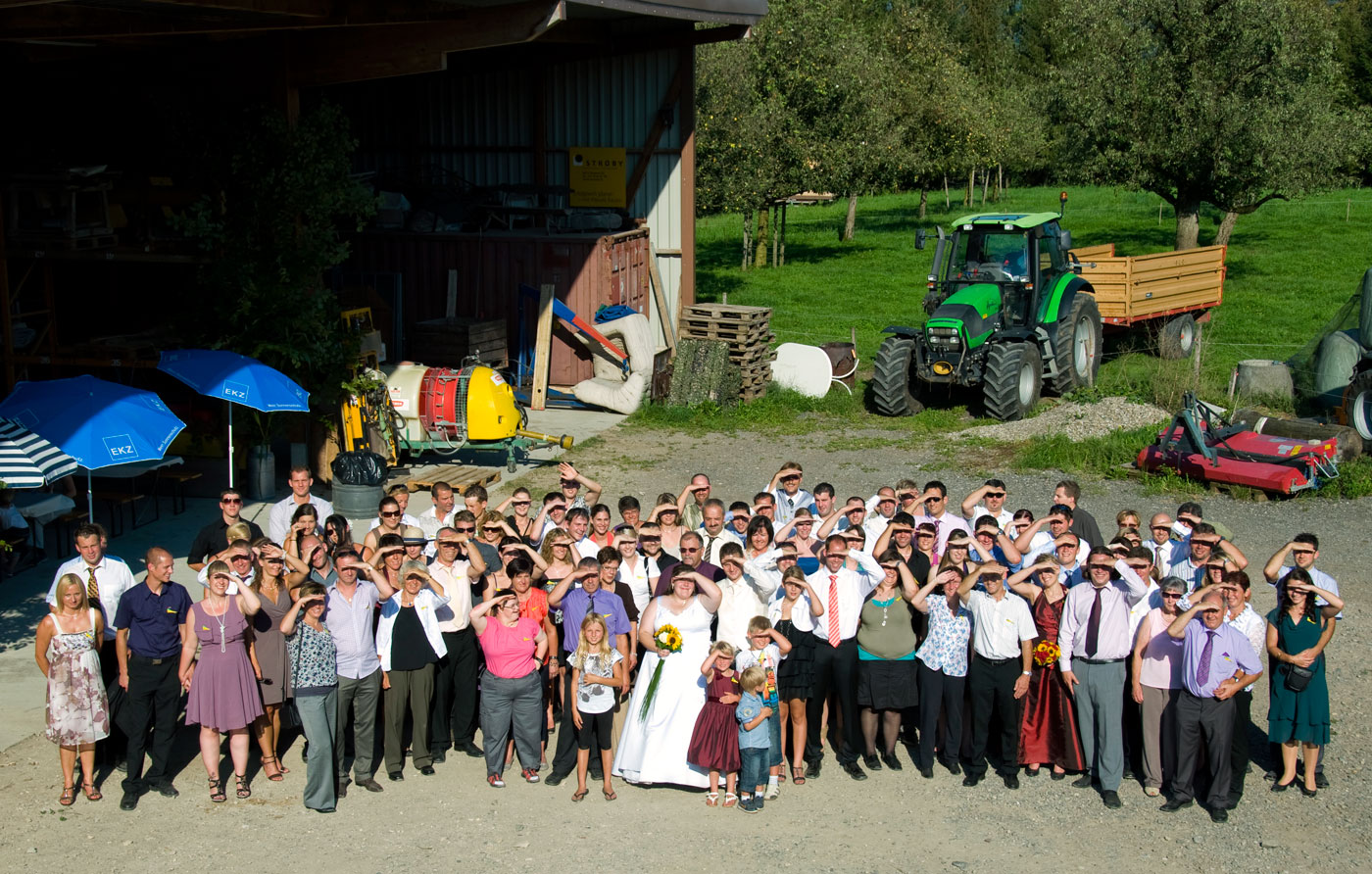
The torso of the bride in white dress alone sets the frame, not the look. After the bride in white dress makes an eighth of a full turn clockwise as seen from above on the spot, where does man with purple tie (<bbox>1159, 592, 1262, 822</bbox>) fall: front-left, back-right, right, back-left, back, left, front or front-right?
back-left

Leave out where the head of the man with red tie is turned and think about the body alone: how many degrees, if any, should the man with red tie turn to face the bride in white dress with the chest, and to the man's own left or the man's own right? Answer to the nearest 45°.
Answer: approximately 45° to the man's own right

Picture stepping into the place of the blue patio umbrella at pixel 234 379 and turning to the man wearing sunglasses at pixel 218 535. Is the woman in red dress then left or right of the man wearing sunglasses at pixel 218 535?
left

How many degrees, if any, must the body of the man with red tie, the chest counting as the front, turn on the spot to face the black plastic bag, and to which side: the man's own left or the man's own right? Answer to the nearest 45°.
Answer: approximately 135° to the man's own right

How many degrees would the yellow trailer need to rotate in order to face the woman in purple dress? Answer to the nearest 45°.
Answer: approximately 45° to its left

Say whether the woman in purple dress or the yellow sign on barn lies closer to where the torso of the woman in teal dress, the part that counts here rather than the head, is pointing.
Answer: the woman in purple dress

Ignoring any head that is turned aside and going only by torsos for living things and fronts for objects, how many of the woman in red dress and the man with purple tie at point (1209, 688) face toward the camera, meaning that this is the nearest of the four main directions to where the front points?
2

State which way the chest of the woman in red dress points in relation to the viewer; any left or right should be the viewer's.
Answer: facing the viewer

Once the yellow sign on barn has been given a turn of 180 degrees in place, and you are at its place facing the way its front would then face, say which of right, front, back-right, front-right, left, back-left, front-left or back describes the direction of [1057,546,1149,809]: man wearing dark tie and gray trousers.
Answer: back
